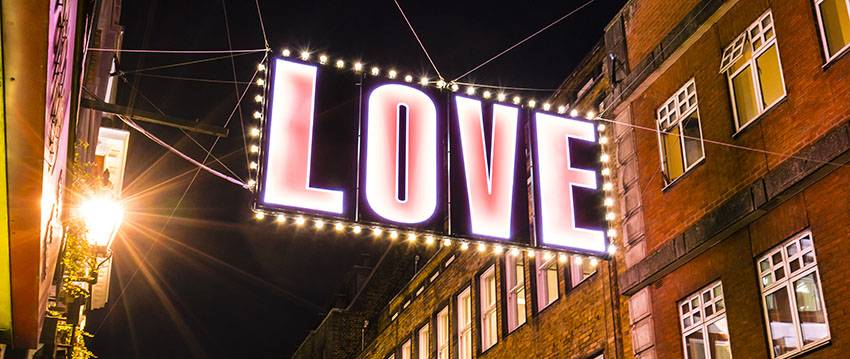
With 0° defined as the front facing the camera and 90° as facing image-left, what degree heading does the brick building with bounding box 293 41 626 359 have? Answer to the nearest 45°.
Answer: approximately 45°

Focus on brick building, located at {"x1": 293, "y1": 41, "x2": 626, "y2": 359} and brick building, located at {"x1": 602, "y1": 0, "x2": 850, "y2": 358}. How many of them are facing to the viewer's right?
0

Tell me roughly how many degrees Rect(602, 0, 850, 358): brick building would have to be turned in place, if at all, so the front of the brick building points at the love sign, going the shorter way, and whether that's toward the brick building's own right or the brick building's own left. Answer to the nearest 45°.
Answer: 0° — it already faces it

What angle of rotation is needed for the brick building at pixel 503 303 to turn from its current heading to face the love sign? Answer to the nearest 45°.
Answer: approximately 45° to its left

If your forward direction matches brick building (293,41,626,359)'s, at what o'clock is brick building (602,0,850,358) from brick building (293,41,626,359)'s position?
brick building (602,0,850,358) is roughly at 10 o'clock from brick building (293,41,626,359).

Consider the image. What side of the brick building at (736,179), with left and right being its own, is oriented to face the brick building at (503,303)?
right

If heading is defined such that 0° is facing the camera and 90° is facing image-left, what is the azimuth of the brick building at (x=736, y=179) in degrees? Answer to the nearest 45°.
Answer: approximately 45°

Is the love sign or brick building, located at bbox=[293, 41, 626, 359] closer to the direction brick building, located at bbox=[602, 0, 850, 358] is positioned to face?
the love sign
